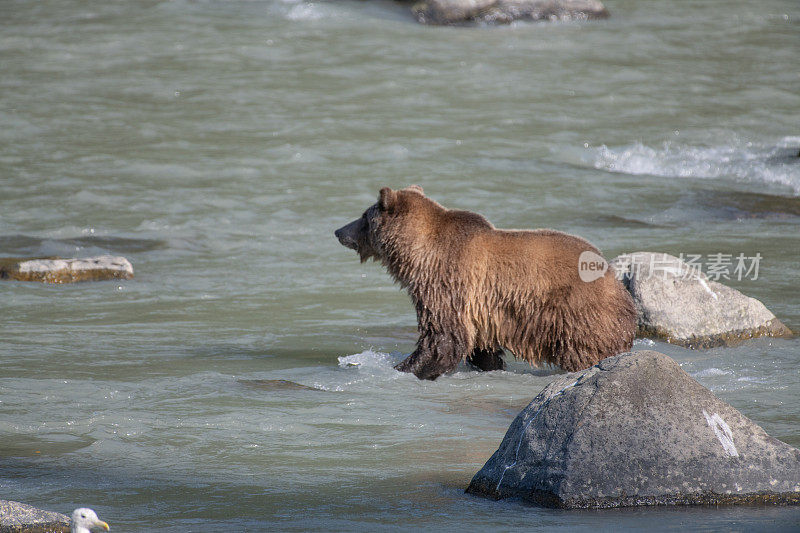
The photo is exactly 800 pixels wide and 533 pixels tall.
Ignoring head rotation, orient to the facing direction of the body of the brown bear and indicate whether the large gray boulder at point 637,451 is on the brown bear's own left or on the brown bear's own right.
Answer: on the brown bear's own left

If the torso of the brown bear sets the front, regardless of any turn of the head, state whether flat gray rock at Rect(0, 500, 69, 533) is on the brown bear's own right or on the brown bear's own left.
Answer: on the brown bear's own left

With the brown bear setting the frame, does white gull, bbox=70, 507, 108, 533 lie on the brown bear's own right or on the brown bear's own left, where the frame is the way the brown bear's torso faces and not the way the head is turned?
on the brown bear's own left

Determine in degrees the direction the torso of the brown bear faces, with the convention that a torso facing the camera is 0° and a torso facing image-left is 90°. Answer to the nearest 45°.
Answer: approximately 90°

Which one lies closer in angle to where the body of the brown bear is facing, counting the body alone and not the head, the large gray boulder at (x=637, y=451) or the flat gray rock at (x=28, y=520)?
the flat gray rock

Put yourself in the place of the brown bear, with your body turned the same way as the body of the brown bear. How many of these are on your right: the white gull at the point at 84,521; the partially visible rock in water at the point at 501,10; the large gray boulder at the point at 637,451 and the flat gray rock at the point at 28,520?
1

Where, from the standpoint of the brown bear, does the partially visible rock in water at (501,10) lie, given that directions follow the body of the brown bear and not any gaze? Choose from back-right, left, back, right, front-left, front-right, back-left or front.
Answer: right

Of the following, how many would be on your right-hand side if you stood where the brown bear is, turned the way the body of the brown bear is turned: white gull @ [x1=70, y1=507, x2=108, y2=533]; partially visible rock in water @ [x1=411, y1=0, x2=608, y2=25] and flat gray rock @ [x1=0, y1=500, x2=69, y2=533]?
1

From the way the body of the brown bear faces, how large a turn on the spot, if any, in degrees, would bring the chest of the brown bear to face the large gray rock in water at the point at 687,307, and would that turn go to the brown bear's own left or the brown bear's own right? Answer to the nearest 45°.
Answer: approximately 135° to the brown bear's own right

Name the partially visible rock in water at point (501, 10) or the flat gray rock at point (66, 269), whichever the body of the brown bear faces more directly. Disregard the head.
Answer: the flat gray rock

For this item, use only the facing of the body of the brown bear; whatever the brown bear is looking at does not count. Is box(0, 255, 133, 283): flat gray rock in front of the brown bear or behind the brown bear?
in front
